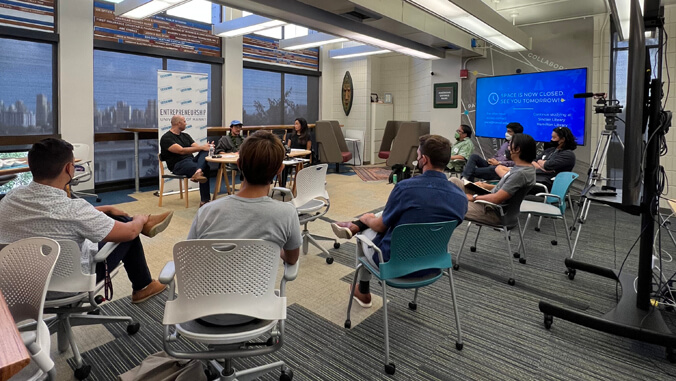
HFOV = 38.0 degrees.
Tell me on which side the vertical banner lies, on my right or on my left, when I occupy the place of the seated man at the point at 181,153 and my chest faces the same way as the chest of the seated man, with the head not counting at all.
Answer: on my left

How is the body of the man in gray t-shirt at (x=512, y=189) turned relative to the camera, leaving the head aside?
to the viewer's left

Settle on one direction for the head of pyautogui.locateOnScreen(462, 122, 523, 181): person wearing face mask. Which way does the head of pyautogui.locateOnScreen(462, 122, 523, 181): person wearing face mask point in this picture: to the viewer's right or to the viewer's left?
to the viewer's left

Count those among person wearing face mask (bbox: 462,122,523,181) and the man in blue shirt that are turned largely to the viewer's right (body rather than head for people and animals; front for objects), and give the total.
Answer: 0

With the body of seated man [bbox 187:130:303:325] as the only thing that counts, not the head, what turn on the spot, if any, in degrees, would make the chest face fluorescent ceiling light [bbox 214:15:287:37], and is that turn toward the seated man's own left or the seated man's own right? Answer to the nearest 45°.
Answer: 0° — they already face it

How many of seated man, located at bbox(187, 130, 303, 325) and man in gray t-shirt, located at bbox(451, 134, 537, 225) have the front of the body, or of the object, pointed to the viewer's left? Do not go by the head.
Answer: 1

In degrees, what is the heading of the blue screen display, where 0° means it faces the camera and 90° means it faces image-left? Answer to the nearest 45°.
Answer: approximately 45°

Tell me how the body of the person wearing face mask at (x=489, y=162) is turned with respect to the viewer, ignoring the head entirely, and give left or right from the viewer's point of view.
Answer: facing to the left of the viewer

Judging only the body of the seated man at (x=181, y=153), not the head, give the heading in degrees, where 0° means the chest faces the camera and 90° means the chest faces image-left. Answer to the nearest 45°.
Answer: approximately 270°

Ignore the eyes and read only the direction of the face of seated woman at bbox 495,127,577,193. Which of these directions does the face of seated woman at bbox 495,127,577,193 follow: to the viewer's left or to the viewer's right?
to the viewer's left
